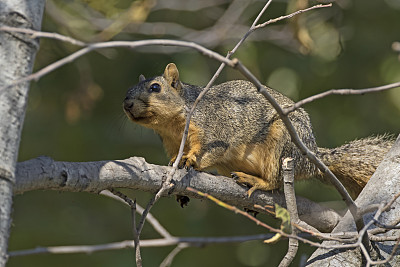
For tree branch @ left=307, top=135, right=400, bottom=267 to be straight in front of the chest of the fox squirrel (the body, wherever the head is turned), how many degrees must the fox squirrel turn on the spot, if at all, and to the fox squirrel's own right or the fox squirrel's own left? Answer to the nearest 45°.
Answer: approximately 135° to the fox squirrel's own left

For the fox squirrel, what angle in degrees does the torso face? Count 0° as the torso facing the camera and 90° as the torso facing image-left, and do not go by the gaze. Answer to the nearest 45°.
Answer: approximately 90°
